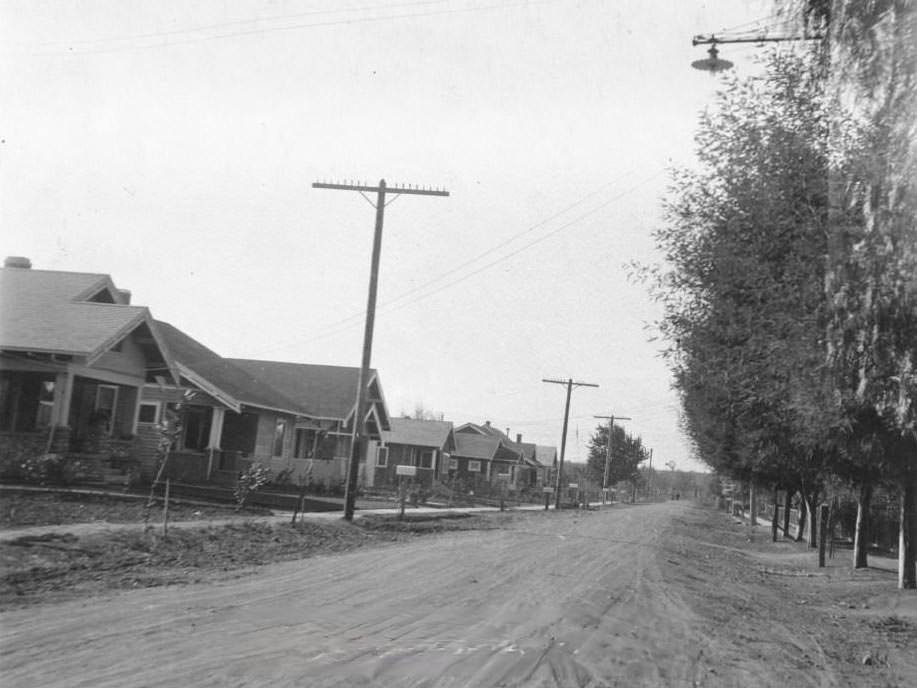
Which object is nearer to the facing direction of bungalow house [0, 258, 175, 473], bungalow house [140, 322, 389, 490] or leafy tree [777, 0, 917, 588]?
the leafy tree

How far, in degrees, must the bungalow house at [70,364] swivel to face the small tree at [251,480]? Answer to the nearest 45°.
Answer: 0° — it already faces it

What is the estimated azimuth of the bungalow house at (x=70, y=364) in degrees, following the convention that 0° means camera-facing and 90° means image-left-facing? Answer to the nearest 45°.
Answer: approximately 315°

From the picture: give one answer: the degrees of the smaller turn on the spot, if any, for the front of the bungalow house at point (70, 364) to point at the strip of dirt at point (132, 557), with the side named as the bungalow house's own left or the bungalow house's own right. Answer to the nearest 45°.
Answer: approximately 45° to the bungalow house's own right

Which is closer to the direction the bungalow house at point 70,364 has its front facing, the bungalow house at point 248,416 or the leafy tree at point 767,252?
the leafy tree

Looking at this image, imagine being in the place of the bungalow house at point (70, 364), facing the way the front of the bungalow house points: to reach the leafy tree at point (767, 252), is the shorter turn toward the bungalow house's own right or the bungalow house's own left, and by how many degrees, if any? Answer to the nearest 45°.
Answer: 0° — it already faces it

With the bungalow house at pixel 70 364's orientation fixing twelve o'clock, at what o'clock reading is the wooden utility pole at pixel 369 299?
The wooden utility pole is roughly at 11 o'clock from the bungalow house.
